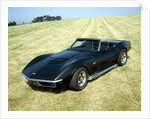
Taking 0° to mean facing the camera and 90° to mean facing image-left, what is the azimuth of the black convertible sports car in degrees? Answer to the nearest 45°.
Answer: approximately 45°
